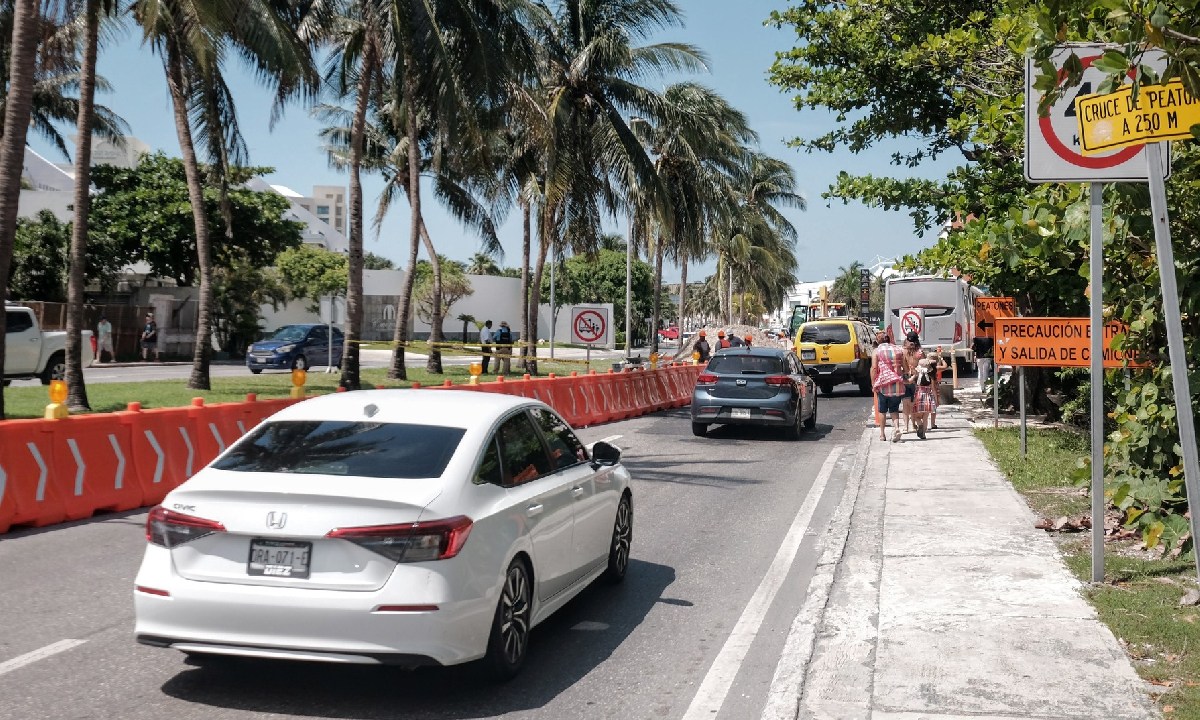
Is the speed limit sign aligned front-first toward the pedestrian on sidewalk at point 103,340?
no

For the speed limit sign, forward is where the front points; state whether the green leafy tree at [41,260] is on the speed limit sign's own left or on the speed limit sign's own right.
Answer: on the speed limit sign's own right

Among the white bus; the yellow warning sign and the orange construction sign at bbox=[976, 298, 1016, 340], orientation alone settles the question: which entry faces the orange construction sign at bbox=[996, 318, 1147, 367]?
the orange construction sign at bbox=[976, 298, 1016, 340]

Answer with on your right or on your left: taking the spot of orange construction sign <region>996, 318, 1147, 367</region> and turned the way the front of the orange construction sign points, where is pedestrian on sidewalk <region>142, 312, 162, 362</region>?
on your right

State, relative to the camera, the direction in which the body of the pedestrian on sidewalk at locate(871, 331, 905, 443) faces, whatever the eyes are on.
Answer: away from the camera

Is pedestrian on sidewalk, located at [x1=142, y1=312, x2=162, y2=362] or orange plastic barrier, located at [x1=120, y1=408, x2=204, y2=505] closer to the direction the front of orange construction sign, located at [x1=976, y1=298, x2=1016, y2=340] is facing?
the orange plastic barrier

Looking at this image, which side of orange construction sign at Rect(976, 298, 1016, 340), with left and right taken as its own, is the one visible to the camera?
front

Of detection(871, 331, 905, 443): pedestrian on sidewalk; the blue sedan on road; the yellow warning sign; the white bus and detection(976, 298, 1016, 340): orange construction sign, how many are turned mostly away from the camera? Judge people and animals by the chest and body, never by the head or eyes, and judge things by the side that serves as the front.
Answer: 2

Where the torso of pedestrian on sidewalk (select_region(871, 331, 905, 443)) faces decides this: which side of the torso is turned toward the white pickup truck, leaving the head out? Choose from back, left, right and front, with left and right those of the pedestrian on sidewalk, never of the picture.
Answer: left

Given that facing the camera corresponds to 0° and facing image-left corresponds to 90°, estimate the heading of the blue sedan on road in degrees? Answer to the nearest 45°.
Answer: approximately 45°

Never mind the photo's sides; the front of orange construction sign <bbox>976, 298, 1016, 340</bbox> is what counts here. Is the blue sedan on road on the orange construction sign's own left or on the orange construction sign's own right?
on the orange construction sign's own right

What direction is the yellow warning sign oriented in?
toward the camera

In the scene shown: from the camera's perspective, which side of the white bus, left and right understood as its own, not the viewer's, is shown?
back

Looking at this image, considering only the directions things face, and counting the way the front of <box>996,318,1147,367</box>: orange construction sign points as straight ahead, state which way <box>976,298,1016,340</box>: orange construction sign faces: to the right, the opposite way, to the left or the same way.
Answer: the same way

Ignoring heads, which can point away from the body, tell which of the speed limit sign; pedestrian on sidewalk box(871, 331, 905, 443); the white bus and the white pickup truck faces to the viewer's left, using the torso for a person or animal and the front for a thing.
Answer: the white pickup truck

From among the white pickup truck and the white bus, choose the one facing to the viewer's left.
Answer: the white pickup truck

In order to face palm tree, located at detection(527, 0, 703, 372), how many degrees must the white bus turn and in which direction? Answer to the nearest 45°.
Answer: approximately 135° to its left
